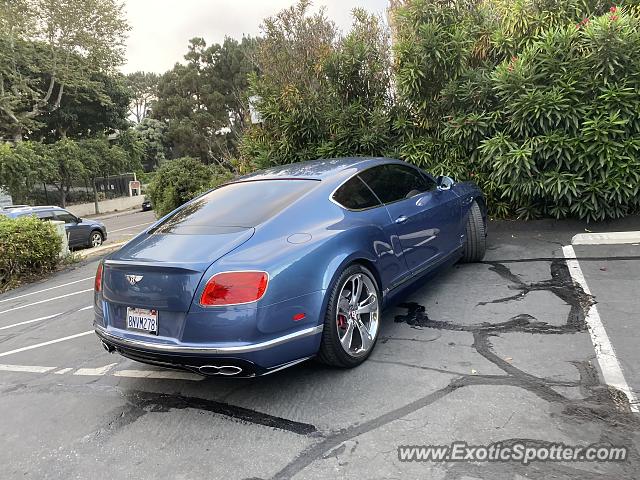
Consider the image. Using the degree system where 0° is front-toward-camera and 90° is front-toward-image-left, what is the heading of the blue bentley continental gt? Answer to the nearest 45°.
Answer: approximately 225°

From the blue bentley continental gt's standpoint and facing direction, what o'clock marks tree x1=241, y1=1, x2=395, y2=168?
The tree is roughly at 11 o'clock from the blue bentley continental gt.

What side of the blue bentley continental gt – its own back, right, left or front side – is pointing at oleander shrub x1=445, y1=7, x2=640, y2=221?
front

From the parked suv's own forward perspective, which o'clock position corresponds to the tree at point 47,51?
The tree is roughly at 9 o'clock from the parked suv.

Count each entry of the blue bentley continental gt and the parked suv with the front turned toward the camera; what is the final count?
0

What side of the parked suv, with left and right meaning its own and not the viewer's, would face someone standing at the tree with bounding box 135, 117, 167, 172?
left

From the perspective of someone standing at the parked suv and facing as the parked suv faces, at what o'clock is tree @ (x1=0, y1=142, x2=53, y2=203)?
The tree is roughly at 9 o'clock from the parked suv.

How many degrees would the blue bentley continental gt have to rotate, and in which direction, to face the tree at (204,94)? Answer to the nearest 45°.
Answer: approximately 45° to its left

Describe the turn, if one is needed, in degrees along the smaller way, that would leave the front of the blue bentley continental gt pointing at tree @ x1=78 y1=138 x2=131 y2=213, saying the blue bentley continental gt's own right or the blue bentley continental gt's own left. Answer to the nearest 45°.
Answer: approximately 45° to the blue bentley continental gt's own left
